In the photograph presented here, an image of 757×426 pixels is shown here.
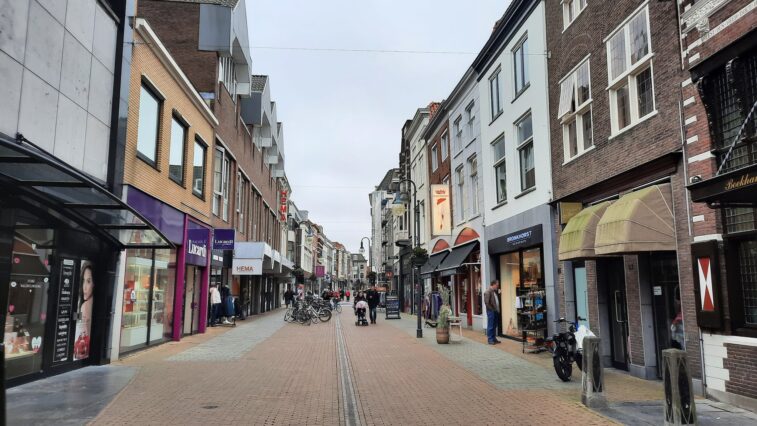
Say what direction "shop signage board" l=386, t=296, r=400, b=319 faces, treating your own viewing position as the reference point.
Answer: facing the viewer

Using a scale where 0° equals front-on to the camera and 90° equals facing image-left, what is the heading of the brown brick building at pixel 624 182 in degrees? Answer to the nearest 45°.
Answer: approximately 45°

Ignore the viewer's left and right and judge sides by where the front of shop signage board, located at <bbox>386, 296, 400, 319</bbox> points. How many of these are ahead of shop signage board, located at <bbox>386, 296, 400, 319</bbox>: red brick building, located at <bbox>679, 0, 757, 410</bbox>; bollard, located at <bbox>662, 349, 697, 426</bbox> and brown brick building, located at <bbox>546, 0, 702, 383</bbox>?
3

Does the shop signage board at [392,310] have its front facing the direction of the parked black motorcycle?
yes

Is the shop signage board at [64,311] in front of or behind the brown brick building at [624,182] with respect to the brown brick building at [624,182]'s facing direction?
in front

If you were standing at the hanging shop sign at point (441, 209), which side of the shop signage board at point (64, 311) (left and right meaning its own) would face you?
left

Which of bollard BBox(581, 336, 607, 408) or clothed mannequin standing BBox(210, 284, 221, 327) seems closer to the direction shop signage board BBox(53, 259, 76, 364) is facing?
the bollard

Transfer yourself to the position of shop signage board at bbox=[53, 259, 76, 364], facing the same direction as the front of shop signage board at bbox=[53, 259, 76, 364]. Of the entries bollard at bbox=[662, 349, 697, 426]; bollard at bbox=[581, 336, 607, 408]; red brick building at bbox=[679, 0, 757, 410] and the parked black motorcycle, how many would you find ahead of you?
4

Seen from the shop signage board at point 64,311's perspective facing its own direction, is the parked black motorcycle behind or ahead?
ahead

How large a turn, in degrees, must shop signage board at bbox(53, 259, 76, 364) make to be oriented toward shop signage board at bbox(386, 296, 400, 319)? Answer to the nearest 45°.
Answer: approximately 90° to its left

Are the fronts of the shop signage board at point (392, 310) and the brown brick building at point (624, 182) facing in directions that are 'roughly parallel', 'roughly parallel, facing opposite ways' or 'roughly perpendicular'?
roughly perpendicular

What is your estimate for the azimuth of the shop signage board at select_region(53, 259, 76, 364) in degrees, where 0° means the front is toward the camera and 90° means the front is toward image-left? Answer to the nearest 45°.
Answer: approximately 315°

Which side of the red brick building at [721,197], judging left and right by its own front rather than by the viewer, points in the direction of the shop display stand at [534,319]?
right

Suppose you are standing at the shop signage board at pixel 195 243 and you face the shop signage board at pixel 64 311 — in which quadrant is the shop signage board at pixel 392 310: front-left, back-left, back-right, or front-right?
back-left

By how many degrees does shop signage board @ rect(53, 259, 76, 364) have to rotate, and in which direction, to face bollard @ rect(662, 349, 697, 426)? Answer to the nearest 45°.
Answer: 0° — it already faces it

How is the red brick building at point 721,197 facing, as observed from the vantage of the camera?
facing the viewer and to the left of the viewer
